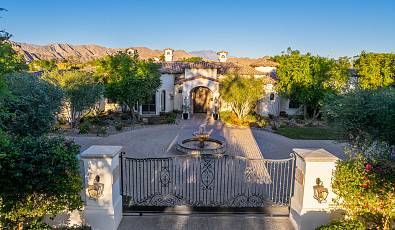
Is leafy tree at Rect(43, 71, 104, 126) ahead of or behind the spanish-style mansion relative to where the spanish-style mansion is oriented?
ahead

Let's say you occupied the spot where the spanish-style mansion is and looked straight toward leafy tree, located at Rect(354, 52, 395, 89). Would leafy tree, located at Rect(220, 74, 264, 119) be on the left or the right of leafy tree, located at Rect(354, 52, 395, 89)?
right

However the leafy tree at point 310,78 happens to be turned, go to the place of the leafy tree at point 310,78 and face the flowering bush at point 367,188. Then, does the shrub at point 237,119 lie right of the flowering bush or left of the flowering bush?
right

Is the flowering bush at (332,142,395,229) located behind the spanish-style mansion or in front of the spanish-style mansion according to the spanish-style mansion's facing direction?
in front

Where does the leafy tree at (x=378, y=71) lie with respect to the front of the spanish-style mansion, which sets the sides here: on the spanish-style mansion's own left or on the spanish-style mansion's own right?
on the spanish-style mansion's own left

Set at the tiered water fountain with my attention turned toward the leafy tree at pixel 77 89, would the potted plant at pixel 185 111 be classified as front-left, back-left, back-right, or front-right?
front-right

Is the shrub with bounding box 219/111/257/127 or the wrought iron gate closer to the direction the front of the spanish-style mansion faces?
the wrought iron gate

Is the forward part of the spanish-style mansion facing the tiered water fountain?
yes

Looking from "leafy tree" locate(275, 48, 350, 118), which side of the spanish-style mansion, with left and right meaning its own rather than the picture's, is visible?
left

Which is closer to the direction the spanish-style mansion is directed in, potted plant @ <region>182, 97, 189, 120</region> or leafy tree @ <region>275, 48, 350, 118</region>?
the potted plant

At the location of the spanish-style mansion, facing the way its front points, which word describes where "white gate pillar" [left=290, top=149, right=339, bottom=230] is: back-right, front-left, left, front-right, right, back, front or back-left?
front

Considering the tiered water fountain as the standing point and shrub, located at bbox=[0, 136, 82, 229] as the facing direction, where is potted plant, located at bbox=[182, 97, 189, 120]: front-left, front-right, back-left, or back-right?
back-right

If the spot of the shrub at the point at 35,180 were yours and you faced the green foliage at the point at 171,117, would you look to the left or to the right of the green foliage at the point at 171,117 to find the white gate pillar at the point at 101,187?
right

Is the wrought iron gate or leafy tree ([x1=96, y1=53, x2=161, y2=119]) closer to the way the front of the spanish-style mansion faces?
the wrought iron gate

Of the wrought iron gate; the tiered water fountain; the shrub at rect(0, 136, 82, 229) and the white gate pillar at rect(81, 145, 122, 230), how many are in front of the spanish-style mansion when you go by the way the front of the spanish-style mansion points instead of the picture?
4

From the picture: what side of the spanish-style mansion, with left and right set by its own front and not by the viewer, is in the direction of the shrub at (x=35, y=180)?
front

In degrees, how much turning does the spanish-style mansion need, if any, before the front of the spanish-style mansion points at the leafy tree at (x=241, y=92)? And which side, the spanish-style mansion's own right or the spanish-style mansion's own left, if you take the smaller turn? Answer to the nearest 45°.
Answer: approximately 45° to the spanish-style mansion's own left

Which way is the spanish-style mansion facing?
toward the camera

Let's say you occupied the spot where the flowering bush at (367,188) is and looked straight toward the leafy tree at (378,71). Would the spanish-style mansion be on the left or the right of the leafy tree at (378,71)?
left

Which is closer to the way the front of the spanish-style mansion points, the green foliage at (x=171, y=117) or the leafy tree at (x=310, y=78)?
the green foliage
